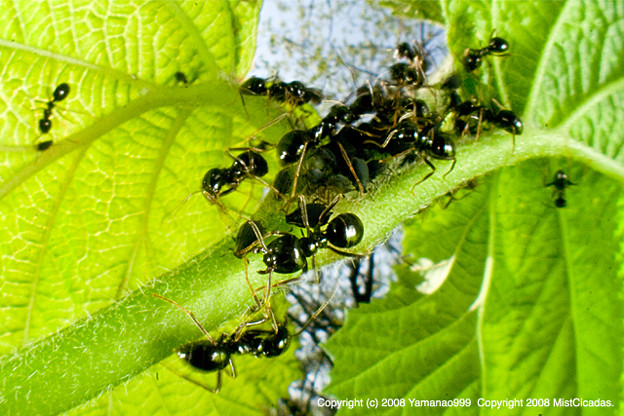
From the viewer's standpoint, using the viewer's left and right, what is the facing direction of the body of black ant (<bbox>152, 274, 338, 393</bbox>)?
facing to the right of the viewer

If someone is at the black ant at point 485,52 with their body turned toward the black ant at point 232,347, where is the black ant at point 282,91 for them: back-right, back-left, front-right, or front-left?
front-right

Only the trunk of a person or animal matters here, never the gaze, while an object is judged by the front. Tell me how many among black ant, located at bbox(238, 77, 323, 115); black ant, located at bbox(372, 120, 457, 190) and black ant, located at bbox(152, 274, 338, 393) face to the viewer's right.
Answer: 2

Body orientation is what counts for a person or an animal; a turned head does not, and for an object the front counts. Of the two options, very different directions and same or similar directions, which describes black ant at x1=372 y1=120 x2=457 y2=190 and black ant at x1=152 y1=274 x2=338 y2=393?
very different directions

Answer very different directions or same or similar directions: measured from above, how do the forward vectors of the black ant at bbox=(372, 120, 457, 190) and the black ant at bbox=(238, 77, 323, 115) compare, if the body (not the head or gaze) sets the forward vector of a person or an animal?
very different directions

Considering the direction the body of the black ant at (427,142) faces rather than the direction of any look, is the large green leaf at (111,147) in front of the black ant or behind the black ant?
in front

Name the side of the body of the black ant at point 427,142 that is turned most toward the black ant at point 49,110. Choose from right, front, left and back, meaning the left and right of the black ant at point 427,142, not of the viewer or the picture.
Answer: front

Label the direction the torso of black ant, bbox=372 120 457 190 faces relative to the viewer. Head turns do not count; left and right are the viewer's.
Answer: facing to the left of the viewer

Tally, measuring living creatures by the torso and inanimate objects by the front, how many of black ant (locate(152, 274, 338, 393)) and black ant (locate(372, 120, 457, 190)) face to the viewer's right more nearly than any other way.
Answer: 1

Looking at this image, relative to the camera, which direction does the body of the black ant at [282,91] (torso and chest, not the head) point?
to the viewer's right
